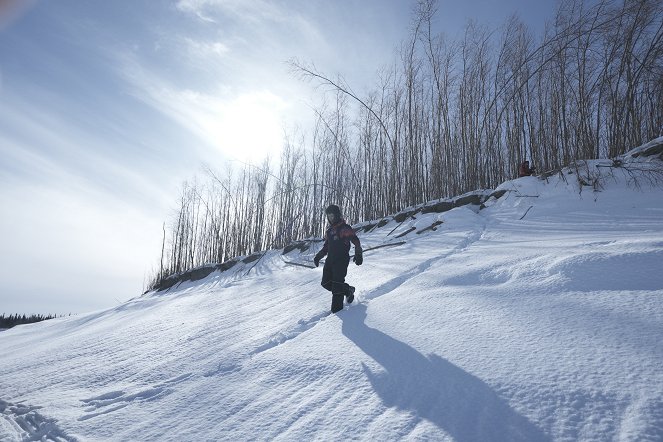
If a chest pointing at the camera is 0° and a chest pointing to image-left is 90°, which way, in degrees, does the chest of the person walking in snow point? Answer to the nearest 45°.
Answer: approximately 45°
